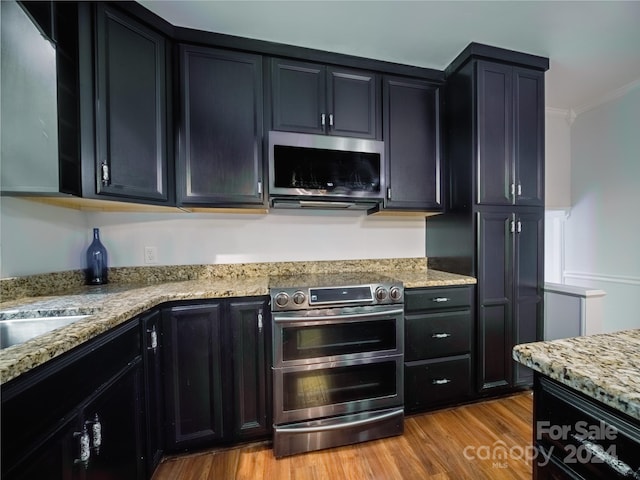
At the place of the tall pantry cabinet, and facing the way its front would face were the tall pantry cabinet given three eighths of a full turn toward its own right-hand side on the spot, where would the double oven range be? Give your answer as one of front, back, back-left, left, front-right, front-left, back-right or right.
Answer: front-left

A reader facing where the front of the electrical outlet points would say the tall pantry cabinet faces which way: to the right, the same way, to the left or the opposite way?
the same way

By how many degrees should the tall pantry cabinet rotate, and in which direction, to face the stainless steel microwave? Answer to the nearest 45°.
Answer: approximately 90° to its right

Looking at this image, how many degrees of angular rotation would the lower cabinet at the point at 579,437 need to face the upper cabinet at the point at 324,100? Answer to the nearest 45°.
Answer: approximately 90° to its right

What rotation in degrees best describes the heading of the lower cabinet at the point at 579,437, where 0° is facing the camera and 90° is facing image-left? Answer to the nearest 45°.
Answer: approximately 45°

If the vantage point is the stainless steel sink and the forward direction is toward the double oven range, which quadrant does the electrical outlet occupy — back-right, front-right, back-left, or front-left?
front-left

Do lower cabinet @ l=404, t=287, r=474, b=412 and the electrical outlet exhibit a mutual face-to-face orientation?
no

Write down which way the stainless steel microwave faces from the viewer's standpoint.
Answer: facing the viewer

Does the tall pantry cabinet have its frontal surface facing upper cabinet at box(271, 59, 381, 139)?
no

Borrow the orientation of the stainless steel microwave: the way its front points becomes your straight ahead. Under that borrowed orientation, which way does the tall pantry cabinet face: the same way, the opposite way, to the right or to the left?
the same way

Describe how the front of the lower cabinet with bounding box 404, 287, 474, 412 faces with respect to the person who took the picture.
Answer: facing the viewer and to the right of the viewer

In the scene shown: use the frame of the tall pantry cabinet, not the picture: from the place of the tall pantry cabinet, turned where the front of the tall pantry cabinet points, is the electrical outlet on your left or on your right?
on your right

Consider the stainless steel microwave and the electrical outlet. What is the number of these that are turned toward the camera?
2

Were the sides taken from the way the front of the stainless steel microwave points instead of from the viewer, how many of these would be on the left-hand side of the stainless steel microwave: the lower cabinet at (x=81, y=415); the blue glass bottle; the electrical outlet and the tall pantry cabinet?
1

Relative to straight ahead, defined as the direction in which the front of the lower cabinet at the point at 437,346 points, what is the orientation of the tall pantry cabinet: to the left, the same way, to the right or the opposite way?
the same way

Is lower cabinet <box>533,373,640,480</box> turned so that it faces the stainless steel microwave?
no

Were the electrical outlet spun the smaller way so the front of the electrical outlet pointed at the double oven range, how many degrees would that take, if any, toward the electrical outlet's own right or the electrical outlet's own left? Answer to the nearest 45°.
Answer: approximately 45° to the electrical outlet's own left

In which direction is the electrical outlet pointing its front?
toward the camera
